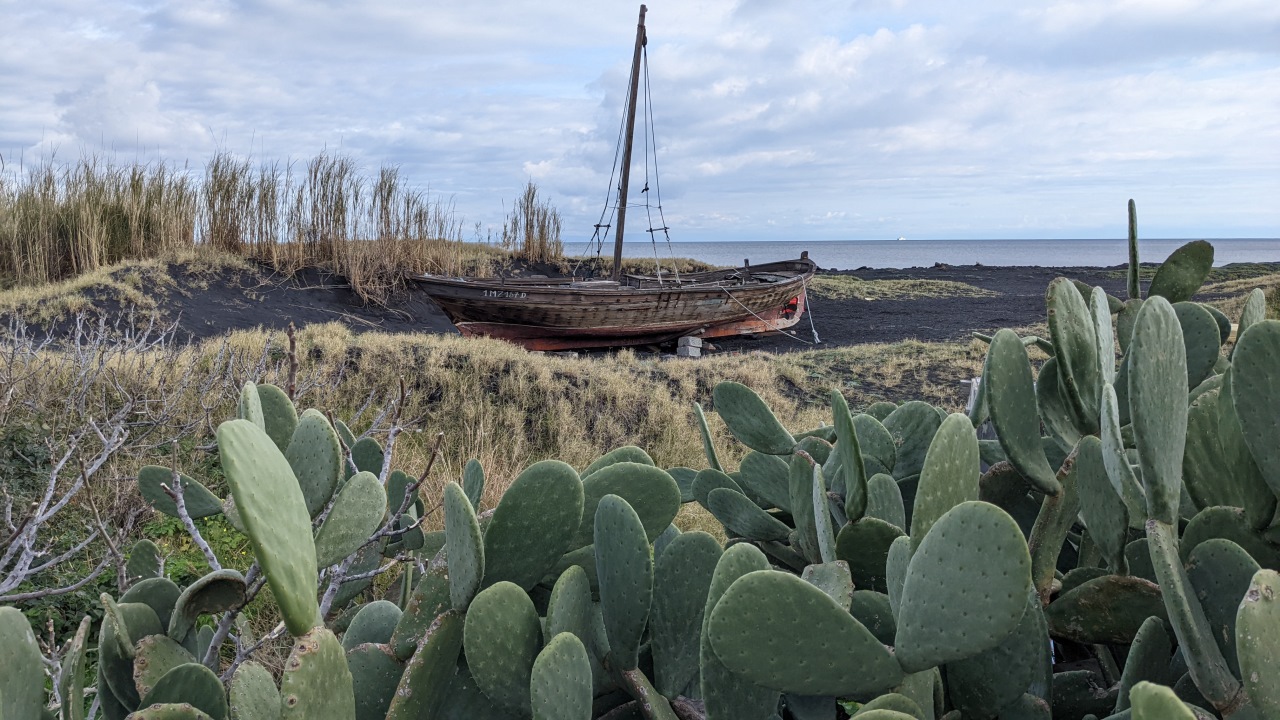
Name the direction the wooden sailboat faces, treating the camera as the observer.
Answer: facing to the left of the viewer

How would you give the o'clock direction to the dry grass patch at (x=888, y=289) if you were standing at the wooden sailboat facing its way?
The dry grass patch is roughly at 4 o'clock from the wooden sailboat.
